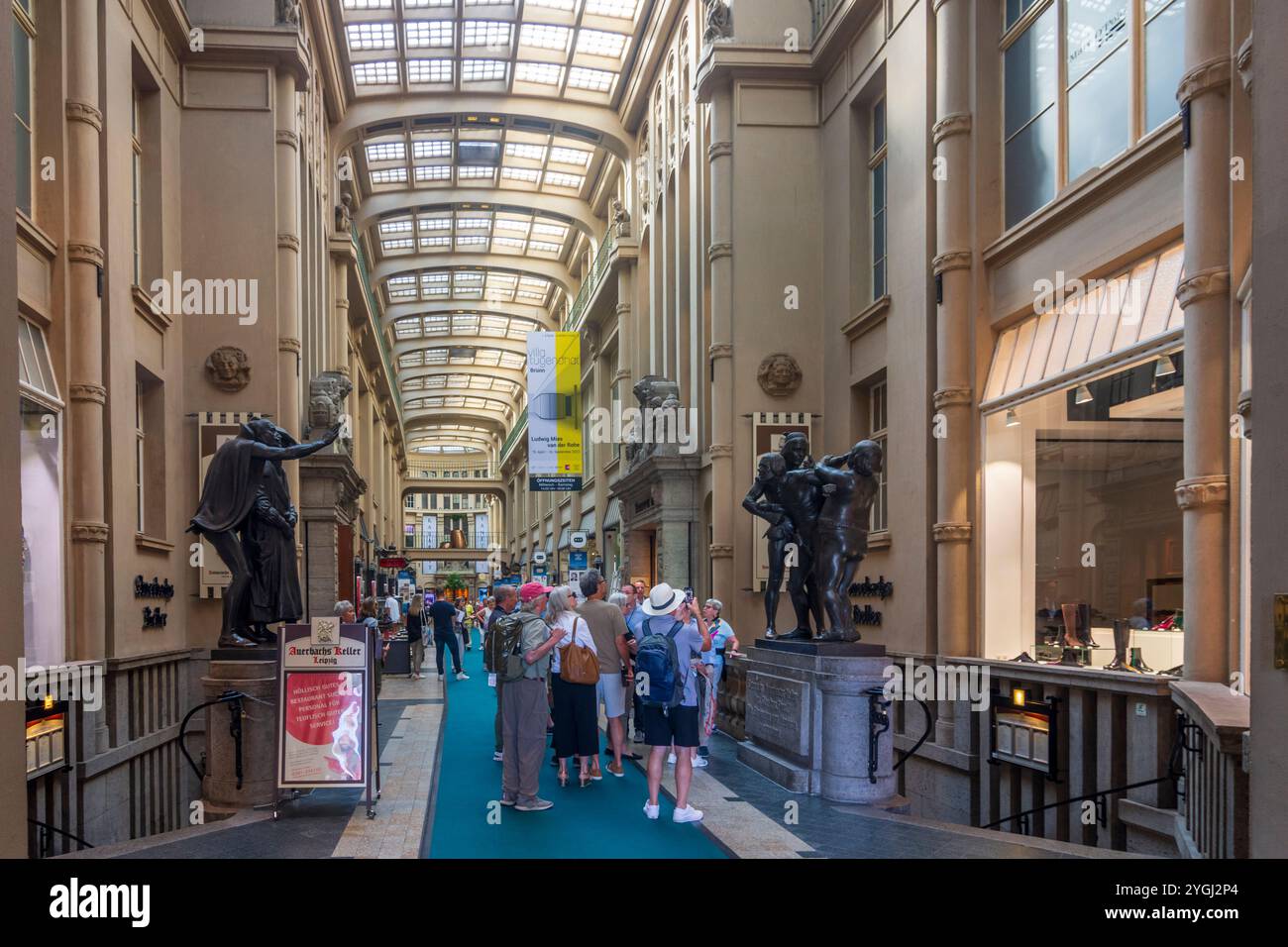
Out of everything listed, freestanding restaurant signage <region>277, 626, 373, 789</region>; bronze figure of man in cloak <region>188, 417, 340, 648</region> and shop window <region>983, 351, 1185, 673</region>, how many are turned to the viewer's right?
1

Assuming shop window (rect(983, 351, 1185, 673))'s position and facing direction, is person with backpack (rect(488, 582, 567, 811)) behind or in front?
in front

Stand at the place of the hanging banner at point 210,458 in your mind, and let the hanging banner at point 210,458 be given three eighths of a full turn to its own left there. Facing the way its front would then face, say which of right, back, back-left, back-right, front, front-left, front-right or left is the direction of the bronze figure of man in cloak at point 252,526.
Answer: back-right

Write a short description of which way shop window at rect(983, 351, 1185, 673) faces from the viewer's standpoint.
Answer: facing the viewer and to the left of the viewer

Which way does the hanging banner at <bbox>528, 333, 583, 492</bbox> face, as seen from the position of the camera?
facing the viewer

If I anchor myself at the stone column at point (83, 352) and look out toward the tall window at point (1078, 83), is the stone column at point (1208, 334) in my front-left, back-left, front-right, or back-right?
front-right

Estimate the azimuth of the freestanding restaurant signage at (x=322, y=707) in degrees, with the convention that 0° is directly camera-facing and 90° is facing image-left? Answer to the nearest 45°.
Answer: approximately 0°

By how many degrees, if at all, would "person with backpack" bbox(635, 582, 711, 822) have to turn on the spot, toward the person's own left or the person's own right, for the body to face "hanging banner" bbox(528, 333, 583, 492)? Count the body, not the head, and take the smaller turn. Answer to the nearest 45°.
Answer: approximately 45° to the person's own left

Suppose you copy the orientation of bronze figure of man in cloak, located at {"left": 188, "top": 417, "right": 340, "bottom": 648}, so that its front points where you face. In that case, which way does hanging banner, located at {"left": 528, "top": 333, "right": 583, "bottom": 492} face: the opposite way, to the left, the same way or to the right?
to the right

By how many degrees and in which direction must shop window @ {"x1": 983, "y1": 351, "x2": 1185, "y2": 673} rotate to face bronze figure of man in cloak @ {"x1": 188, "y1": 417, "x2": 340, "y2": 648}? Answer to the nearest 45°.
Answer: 0° — it already faces it

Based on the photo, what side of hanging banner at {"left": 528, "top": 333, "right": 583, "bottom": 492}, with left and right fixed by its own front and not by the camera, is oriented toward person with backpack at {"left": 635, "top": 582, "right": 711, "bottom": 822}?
front

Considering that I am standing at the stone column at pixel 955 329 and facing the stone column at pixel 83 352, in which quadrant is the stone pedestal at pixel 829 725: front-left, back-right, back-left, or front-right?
front-left

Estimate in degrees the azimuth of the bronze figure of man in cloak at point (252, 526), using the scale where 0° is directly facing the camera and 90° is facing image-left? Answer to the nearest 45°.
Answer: approximately 270°
